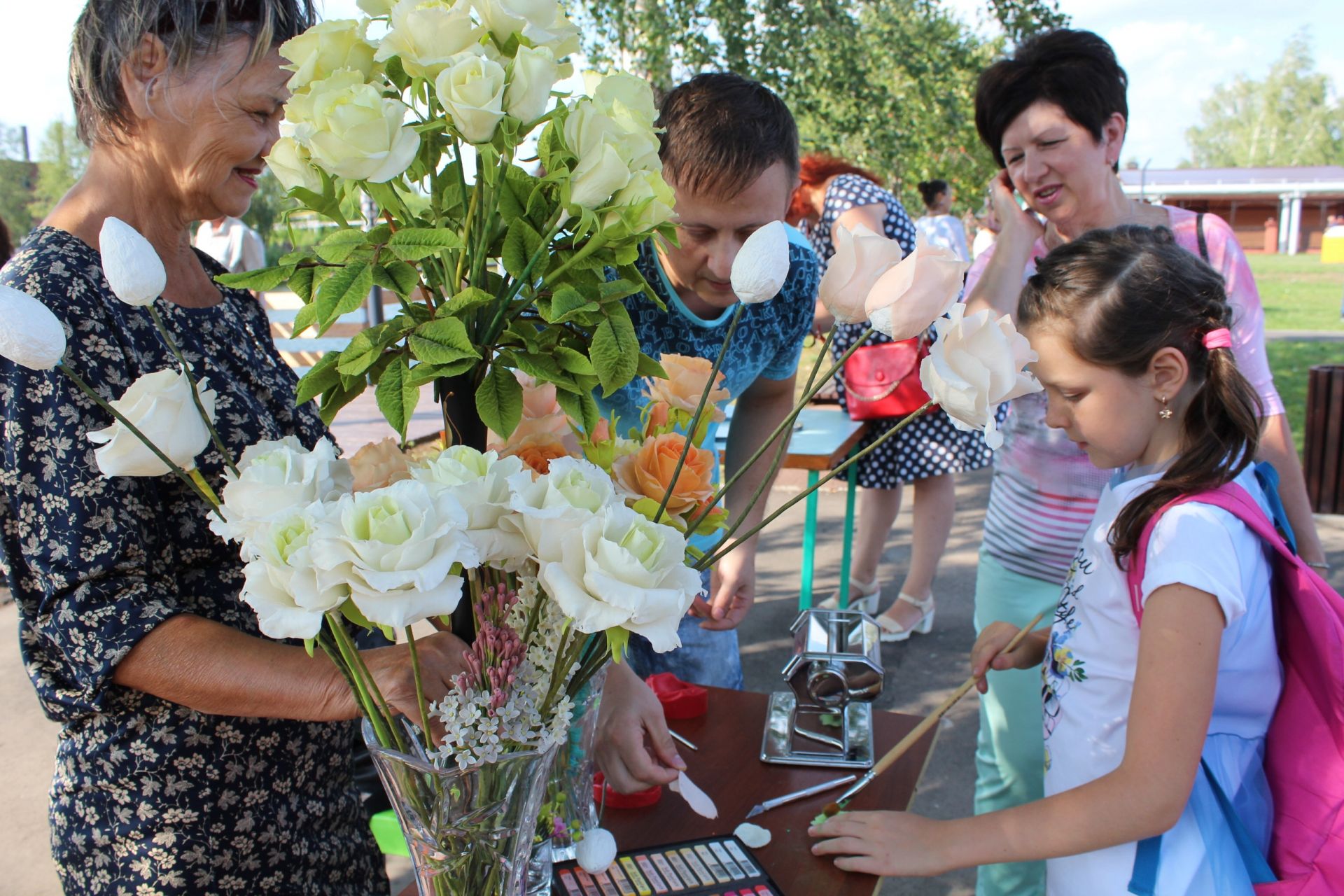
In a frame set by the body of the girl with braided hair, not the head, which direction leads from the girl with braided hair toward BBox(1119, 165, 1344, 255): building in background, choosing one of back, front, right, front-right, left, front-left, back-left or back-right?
right

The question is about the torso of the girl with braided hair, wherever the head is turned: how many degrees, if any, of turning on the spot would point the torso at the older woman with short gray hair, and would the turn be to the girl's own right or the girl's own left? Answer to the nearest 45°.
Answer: approximately 45° to the girl's own left

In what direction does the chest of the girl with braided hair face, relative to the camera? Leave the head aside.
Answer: to the viewer's left

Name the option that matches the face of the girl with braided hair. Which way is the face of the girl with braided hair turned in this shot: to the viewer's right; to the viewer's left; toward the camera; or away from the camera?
to the viewer's left

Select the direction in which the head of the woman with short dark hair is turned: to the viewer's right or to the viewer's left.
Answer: to the viewer's left

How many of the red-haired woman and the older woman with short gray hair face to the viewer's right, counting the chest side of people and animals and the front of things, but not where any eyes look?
1

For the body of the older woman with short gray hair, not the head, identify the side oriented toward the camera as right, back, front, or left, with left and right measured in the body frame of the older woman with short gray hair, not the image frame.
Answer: right
